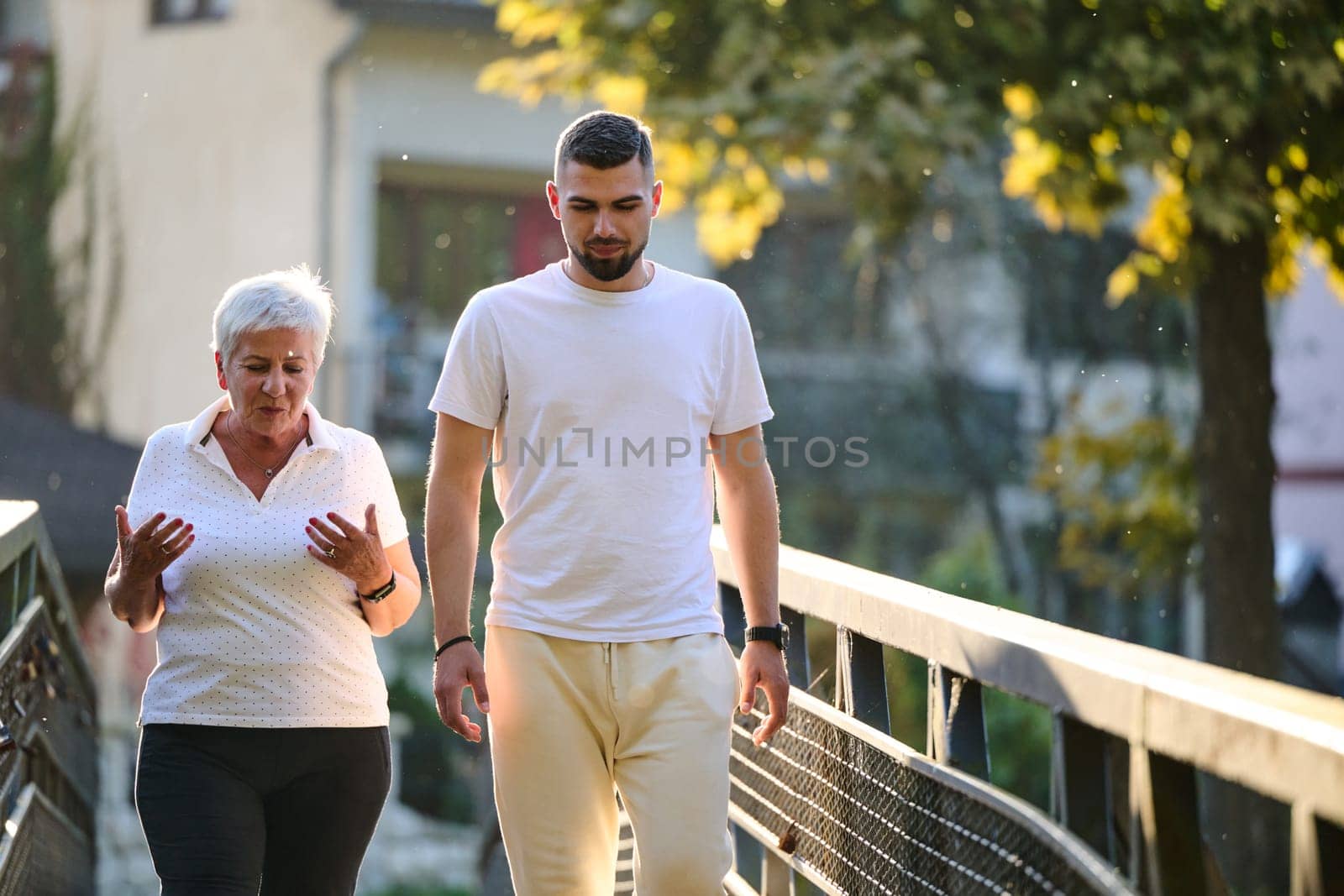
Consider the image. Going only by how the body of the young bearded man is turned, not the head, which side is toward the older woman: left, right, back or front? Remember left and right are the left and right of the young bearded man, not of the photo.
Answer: right

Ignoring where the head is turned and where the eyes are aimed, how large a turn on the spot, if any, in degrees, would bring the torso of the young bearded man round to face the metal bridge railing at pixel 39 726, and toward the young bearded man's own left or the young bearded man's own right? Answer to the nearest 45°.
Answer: approximately 135° to the young bearded man's own right

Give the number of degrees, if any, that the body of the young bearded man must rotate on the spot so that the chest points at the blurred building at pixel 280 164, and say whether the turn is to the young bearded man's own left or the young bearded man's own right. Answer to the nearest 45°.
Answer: approximately 180°

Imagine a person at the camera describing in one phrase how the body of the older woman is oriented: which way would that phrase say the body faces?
toward the camera

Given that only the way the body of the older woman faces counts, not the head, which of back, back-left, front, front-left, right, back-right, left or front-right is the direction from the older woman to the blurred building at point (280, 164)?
back

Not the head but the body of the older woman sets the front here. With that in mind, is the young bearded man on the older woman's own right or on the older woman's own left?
on the older woman's own left

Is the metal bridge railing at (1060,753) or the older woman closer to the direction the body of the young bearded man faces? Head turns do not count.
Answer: the metal bridge railing

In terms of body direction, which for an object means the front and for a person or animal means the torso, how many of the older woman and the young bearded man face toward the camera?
2
